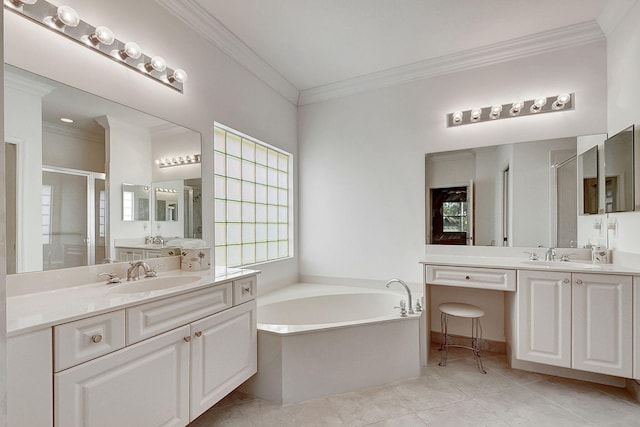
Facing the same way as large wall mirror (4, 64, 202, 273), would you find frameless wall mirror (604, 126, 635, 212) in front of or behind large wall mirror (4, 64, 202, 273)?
in front

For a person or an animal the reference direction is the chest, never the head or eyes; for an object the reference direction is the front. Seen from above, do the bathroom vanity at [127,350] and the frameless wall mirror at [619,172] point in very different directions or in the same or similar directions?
very different directions

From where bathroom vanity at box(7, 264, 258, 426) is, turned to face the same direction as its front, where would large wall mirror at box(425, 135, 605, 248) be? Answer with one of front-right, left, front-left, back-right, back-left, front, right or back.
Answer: front-left

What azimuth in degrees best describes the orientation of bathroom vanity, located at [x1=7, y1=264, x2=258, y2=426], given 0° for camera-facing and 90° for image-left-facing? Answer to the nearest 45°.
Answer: approximately 315°

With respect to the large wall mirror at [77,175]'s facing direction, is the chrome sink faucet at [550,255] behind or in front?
in front

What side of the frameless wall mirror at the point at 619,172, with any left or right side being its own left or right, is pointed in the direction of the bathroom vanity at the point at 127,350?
front

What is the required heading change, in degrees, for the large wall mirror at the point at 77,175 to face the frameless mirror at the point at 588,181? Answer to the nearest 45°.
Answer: approximately 45° to its left

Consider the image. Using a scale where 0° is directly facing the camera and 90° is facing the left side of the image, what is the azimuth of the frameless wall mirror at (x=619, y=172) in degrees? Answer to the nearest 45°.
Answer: approximately 45°

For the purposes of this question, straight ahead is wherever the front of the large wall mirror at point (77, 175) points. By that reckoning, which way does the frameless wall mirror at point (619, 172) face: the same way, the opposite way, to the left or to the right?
the opposite way

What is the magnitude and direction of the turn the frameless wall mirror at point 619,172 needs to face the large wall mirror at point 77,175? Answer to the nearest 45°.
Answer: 0° — it already faces it

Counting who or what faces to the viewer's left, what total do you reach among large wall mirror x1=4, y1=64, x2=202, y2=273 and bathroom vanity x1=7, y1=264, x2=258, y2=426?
0

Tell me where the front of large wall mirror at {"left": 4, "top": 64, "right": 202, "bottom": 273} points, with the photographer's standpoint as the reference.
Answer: facing the viewer and to the right of the viewer

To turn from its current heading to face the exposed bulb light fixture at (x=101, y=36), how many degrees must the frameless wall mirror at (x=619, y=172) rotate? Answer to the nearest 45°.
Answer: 0° — it already faces it
